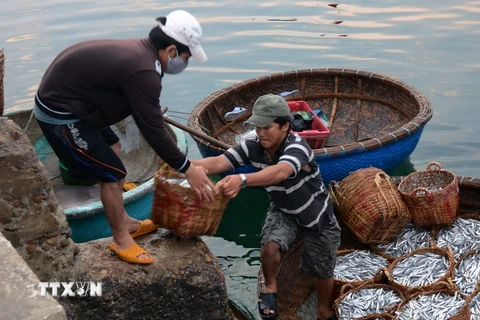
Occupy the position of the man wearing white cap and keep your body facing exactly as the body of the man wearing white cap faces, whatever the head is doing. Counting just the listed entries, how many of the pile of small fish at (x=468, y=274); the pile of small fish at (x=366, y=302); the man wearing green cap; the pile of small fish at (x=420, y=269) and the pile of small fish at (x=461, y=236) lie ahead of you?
5

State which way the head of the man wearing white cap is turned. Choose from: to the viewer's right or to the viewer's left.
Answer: to the viewer's right

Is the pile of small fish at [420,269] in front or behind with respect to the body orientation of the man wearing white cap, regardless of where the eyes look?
in front

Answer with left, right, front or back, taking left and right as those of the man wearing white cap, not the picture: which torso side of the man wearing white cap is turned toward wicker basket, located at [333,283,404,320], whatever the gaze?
front

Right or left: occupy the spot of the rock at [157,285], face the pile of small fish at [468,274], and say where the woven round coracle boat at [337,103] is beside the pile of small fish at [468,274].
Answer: left

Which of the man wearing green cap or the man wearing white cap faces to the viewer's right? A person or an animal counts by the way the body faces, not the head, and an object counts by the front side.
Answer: the man wearing white cap

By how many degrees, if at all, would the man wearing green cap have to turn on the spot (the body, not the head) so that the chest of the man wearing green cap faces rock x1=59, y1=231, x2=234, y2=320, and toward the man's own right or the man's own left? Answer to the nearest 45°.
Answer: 0° — they already face it

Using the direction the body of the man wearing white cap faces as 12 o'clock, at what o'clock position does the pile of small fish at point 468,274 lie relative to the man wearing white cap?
The pile of small fish is roughly at 12 o'clock from the man wearing white cap.

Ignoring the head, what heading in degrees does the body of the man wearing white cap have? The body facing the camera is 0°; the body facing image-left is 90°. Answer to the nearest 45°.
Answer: approximately 270°

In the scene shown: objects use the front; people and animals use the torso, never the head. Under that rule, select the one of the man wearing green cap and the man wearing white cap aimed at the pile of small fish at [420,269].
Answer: the man wearing white cap

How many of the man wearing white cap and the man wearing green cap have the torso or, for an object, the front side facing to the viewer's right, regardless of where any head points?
1

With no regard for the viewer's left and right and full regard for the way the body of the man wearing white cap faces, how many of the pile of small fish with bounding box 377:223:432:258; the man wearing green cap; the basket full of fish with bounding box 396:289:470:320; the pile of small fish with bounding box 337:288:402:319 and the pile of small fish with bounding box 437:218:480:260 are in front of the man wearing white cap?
5

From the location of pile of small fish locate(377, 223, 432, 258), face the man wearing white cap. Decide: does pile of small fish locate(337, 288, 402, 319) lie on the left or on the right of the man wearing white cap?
left

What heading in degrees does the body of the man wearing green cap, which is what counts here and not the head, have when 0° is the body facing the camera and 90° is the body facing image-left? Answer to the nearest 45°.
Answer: approximately 45°

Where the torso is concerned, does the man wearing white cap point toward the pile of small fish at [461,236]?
yes

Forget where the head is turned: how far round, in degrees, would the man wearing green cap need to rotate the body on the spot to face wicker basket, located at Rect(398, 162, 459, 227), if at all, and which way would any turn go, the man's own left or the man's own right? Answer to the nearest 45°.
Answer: approximately 180°

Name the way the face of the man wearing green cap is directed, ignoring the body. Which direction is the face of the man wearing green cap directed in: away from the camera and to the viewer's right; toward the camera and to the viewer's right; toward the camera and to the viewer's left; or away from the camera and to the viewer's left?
toward the camera and to the viewer's left

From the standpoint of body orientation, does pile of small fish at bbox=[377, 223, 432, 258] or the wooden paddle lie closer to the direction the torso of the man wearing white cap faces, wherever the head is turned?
the pile of small fish

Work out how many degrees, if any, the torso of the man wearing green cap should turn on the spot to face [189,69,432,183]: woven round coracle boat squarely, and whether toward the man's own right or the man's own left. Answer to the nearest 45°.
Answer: approximately 135° to the man's own right
